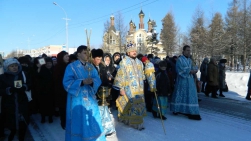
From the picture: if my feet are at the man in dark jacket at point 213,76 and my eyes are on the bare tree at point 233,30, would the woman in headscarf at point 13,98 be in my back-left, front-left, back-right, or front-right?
back-left

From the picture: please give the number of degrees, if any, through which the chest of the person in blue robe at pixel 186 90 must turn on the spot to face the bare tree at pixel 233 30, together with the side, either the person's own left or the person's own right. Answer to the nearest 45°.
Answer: approximately 135° to the person's own left

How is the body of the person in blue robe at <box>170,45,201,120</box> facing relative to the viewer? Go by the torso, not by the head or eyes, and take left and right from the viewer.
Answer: facing the viewer and to the right of the viewer

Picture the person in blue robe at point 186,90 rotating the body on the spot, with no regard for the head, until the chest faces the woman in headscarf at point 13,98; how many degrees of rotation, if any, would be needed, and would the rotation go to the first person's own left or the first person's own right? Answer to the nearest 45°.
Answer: approximately 90° to the first person's own right

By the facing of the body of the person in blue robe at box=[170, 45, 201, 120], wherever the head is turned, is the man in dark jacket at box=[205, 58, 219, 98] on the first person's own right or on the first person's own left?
on the first person's own left

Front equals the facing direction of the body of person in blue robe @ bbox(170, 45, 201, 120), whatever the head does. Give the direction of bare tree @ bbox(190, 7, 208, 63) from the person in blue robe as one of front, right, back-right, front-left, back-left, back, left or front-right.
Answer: back-left

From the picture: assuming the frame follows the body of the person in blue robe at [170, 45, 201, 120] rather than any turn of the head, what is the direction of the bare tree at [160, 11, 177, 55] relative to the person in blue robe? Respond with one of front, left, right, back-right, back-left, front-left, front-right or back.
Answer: back-left

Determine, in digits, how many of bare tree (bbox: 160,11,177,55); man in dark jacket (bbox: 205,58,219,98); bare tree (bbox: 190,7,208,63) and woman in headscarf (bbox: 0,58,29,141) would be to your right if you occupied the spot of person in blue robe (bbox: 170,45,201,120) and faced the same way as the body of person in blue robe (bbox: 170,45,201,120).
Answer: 1
